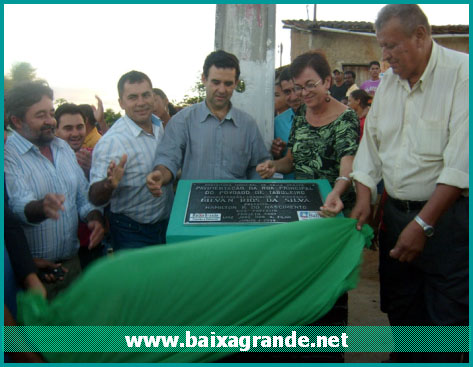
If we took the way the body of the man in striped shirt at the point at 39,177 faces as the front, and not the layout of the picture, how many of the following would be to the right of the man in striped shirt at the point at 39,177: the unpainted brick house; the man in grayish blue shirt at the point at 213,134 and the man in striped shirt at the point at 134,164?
0

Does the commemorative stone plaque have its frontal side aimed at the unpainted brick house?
no

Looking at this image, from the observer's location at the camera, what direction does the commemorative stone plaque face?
facing the viewer

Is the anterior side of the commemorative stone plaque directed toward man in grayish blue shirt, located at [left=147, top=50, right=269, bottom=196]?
no

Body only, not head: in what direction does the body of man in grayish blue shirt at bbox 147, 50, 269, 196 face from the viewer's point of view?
toward the camera

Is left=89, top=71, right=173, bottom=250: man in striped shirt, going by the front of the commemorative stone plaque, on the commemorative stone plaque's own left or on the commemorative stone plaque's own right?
on the commemorative stone plaque's own right

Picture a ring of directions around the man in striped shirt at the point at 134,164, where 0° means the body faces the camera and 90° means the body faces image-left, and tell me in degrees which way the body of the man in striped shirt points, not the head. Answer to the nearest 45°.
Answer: approximately 315°

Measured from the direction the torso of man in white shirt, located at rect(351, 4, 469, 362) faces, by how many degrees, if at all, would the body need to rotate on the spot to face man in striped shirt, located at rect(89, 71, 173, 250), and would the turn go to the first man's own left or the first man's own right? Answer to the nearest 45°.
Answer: approximately 45° to the first man's own right

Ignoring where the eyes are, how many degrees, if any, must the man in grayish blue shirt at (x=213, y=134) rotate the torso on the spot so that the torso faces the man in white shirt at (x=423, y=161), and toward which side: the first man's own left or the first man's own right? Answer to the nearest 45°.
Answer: approximately 45° to the first man's own left

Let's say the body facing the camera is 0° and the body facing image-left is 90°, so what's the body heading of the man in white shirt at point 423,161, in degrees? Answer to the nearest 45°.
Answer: approximately 45°

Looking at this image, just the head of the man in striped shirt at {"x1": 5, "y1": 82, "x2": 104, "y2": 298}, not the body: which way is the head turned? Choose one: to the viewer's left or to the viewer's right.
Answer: to the viewer's right

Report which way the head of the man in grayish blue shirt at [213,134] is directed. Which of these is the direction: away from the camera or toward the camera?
toward the camera

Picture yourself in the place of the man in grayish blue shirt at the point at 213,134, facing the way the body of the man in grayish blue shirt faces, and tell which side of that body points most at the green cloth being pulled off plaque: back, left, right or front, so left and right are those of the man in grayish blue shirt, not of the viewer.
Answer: front

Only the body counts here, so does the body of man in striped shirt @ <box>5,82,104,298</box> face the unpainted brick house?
no

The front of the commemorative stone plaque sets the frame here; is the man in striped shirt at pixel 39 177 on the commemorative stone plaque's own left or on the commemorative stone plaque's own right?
on the commemorative stone plaque's own right

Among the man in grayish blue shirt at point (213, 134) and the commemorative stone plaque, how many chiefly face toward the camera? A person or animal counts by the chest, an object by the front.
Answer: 2

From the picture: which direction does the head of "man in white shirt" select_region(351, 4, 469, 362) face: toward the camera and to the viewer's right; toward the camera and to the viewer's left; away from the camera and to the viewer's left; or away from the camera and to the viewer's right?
toward the camera and to the viewer's left
